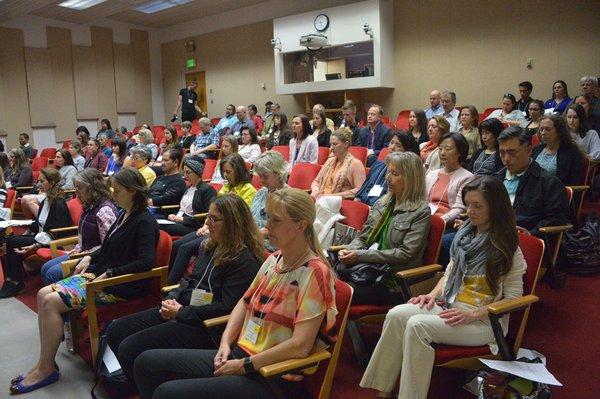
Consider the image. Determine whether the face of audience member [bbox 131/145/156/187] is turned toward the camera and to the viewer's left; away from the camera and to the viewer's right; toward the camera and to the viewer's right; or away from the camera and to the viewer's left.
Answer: toward the camera and to the viewer's left

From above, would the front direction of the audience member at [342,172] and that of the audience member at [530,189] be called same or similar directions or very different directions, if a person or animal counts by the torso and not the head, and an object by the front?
same or similar directions

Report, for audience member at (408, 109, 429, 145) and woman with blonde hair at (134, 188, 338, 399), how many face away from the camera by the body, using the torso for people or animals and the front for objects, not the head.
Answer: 0

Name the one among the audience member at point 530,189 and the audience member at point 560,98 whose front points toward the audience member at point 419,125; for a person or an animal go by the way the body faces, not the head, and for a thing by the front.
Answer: the audience member at point 560,98

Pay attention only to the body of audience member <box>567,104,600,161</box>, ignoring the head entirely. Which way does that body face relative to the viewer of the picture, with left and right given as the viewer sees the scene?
facing the viewer and to the left of the viewer

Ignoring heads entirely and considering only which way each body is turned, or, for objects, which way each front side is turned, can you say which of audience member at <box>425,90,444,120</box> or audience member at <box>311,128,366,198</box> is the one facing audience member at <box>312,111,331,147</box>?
audience member at <box>425,90,444,120</box>

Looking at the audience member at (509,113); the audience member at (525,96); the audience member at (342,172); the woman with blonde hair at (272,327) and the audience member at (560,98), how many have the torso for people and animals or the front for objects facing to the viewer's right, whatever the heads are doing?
0

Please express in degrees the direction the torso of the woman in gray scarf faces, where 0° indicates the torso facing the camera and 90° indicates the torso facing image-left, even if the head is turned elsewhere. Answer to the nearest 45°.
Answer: approximately 45°

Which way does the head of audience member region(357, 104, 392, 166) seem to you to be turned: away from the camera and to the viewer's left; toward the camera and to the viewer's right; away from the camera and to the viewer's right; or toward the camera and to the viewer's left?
toward the camera and to the viewer's left

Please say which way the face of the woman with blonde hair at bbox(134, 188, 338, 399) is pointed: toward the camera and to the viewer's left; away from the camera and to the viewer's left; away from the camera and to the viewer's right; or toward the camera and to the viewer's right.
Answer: toward the camera and to the viewer's left

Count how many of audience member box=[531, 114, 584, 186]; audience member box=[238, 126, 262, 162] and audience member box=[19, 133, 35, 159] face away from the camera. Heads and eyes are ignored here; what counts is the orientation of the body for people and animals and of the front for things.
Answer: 0

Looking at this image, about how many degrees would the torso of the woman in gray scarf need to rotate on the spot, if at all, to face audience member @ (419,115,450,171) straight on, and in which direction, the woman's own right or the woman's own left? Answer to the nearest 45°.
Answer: approximately 135° to the woman's own right

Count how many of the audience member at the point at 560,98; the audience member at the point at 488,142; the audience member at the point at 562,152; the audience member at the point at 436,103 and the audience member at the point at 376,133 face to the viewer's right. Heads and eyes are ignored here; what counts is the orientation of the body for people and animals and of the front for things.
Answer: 0

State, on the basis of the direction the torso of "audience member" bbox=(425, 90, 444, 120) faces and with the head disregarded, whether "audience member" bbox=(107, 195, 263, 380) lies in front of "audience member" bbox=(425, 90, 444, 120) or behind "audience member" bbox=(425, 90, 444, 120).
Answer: in front

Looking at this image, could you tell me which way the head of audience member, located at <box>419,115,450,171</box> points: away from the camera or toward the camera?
toward the camera

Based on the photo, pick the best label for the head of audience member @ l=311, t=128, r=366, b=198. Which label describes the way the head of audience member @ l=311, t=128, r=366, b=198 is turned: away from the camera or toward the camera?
toward the camera

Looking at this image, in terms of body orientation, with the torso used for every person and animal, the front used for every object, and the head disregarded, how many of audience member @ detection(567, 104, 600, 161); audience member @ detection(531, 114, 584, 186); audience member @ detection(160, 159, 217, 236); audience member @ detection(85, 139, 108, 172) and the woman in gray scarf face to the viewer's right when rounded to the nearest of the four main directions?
0

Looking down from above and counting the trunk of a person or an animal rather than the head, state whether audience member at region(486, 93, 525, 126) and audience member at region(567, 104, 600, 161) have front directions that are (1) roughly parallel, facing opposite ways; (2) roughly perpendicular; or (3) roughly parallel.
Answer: roughly parallel

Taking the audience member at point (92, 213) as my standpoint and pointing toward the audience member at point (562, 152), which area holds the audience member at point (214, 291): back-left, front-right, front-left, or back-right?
front-right
